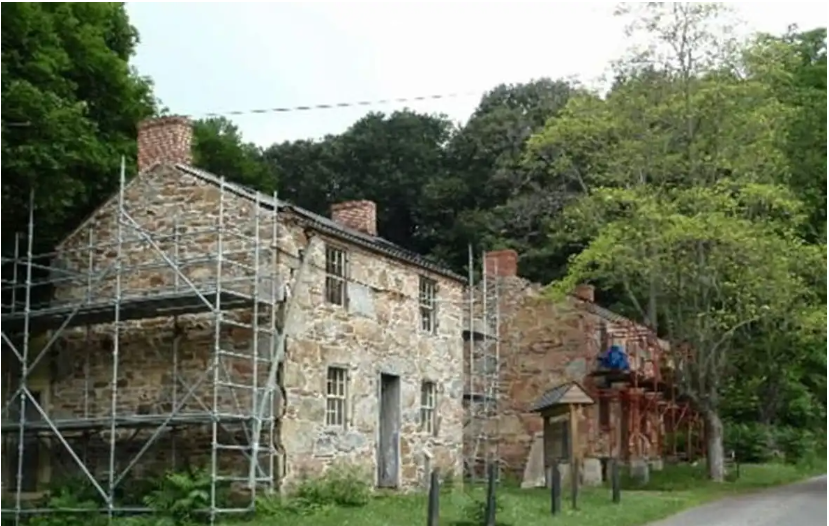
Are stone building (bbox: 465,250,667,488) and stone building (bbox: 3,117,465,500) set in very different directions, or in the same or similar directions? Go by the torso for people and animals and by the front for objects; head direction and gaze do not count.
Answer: same or similar directions

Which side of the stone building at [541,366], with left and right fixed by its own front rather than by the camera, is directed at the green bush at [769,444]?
left

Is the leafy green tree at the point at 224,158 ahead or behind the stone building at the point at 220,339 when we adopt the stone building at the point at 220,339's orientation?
behind

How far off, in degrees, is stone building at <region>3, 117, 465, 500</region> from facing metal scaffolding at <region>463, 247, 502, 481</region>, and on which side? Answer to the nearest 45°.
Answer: approximately 90° to its left

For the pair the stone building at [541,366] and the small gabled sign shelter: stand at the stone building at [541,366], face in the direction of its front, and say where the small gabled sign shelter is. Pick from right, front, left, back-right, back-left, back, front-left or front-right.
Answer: front-right

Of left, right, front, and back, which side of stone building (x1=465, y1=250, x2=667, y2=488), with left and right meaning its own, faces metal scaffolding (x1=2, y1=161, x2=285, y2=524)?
right

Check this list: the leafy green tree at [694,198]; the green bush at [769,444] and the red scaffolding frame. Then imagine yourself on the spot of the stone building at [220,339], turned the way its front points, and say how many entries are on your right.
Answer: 0

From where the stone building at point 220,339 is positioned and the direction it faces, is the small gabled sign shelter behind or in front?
in front

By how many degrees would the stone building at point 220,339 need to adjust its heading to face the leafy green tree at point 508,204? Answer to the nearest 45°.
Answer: approximately 90° to its left

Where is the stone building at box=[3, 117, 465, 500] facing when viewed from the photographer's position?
facing the viewer and to the right of the viewer

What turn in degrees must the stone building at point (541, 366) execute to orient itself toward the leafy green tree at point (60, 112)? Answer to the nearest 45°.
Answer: approximately 90° to its right

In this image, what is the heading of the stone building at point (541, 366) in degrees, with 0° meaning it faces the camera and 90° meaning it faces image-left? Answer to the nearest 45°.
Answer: approximately 315°

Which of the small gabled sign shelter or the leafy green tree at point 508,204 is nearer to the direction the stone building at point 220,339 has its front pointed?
the small gabled sign shelter

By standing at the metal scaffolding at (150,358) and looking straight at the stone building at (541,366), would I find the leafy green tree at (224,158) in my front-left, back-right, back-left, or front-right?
front-left

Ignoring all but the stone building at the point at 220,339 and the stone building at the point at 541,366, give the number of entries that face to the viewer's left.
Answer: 0

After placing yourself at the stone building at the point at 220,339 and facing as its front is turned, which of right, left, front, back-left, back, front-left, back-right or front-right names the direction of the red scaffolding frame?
left
